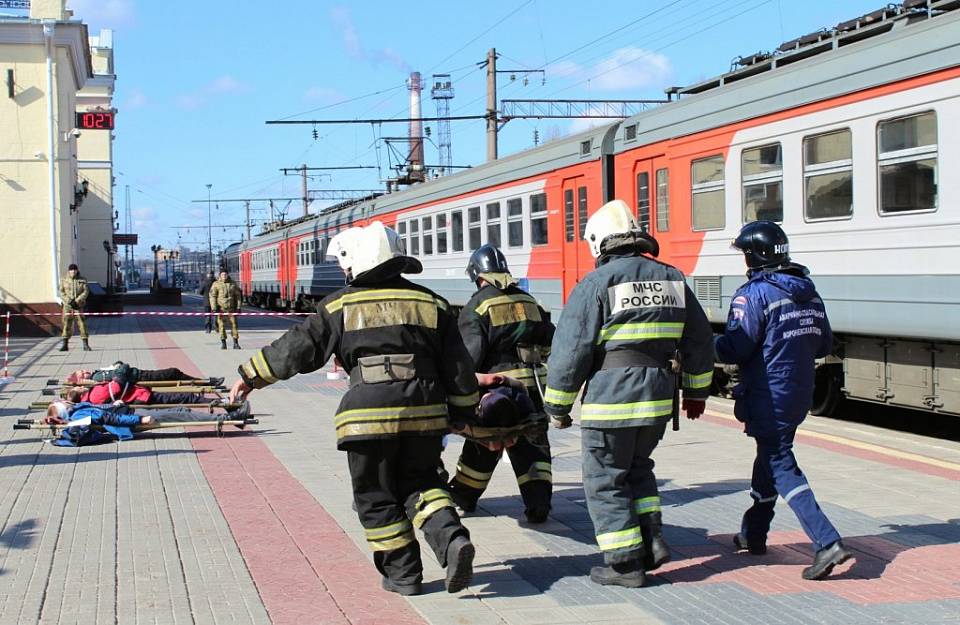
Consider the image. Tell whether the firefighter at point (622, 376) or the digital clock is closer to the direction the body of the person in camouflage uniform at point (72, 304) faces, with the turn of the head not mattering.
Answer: the firefighter

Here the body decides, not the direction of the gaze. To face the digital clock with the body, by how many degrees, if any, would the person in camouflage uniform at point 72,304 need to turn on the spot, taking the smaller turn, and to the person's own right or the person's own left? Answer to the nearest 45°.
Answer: approximately 180°

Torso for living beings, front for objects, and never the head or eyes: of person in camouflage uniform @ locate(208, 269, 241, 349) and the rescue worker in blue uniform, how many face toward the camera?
1

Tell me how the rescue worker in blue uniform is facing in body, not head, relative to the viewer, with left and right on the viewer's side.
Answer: facing away from the viewer and to the left of the viewer

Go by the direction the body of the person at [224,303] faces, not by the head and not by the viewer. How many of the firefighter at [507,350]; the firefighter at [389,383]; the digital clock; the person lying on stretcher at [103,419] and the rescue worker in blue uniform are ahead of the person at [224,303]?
4

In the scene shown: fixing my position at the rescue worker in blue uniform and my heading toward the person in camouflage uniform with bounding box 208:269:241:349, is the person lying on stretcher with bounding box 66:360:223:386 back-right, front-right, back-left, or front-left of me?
front-left

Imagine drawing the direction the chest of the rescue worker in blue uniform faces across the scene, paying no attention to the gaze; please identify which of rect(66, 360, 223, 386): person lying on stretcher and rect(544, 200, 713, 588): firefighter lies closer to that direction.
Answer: the person lying on stretcher

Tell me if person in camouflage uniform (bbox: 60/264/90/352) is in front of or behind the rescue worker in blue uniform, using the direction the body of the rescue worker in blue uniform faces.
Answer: in front

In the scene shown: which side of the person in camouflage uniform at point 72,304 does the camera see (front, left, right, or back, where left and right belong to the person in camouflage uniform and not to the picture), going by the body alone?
front

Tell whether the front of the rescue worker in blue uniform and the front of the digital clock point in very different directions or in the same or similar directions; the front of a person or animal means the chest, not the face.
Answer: very different directions

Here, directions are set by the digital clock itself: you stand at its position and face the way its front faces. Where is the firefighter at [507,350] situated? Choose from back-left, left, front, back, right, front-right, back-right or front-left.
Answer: front

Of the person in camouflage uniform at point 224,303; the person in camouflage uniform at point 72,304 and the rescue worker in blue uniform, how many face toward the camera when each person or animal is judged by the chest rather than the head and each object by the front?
2

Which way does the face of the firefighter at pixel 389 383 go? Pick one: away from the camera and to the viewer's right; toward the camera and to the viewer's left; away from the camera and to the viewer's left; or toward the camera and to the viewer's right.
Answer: away from the camera and to the viewer's left

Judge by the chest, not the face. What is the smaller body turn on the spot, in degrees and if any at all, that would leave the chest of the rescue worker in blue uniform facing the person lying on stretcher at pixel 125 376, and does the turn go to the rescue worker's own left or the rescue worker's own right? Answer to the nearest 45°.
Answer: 0° — they already face them

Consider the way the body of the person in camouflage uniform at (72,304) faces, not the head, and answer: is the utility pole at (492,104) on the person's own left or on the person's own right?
on the person's own left

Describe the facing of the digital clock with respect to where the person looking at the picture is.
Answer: facing the viewer
